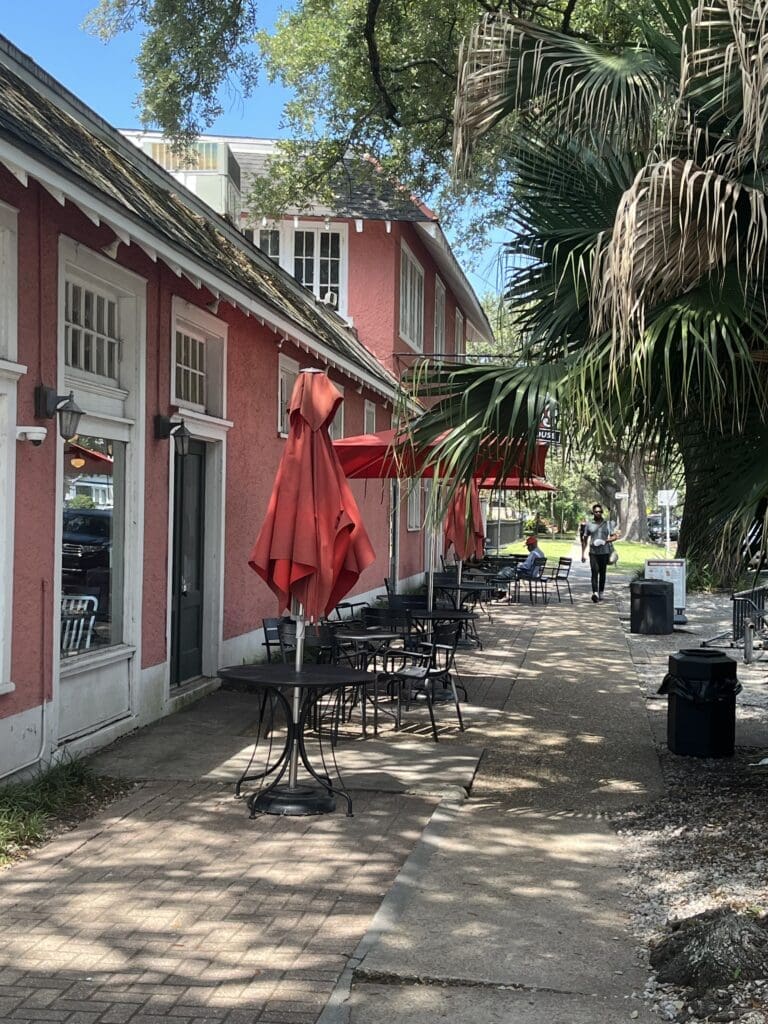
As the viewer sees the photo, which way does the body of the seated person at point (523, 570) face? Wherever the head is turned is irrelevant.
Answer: to the viewer's left

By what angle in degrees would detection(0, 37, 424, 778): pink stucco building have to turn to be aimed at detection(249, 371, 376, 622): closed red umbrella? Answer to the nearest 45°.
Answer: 0° — it already faces it

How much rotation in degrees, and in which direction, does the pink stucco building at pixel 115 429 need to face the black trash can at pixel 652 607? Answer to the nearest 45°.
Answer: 0° — it already faces it

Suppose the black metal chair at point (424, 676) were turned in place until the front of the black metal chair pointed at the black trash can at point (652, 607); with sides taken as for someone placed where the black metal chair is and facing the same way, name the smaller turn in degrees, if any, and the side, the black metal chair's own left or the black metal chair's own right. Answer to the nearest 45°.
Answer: approximately 180°

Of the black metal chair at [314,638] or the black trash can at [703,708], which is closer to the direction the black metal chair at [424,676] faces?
the black metal chair
